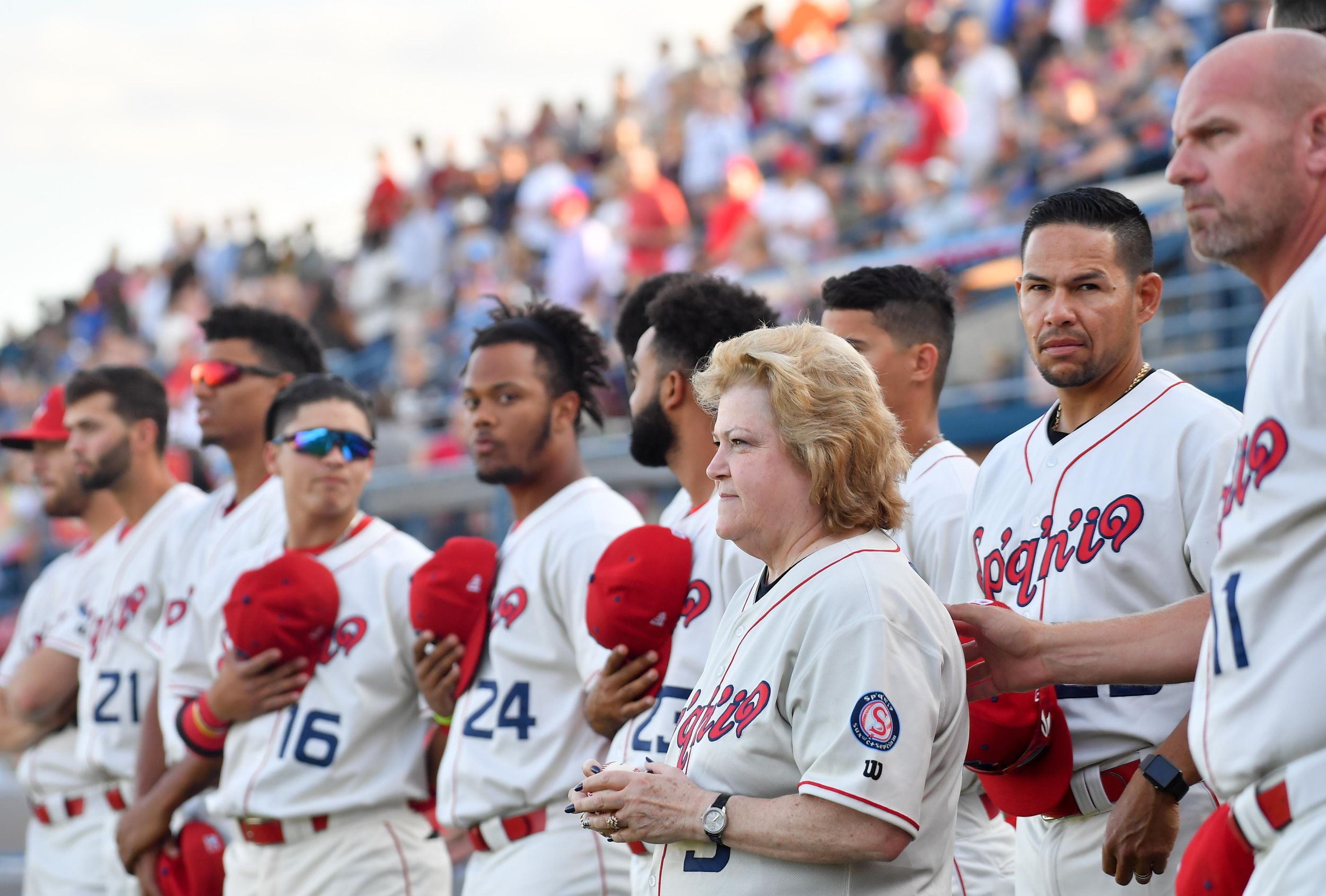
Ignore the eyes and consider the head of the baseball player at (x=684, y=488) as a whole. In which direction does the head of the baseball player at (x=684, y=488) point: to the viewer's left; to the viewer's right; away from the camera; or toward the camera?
to the viewer's left

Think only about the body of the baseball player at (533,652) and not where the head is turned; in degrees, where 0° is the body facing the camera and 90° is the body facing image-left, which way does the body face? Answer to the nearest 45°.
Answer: approximately 45°

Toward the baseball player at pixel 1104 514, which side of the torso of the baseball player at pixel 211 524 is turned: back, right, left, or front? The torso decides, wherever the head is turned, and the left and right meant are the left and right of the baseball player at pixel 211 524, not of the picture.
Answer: left

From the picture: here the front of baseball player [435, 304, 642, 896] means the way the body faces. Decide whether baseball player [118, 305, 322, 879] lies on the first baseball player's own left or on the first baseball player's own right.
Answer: on the first baseball player's own right

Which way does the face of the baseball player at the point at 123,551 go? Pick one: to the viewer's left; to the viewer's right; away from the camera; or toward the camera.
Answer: to the viewer's left

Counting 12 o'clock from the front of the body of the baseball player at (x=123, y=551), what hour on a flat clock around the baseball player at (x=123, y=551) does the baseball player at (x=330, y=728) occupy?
the baseball player at (x=330, y=728) is roughly at 10 o'clock from the baseball player at (x=123, y=551).

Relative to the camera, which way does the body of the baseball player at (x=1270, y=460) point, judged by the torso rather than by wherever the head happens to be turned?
to the viewer's left

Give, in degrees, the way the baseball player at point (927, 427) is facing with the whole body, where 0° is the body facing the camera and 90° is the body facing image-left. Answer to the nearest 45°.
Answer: approximately 90°

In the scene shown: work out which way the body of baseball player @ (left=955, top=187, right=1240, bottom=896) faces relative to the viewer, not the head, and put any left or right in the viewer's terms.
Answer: facing the viewer and to the left of the viewer

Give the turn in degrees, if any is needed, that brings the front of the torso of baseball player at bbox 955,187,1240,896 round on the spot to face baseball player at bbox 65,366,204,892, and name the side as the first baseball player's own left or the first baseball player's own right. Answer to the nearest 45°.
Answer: approximately 90° to the first baseball player's own right

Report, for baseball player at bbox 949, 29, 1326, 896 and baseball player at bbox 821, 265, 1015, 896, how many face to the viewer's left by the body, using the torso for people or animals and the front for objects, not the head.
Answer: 2

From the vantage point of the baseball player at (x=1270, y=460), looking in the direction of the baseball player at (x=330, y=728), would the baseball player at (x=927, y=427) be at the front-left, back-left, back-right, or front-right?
front-right

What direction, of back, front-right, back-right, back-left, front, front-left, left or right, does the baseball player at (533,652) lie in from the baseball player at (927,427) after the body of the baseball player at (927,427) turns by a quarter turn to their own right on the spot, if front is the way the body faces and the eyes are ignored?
left

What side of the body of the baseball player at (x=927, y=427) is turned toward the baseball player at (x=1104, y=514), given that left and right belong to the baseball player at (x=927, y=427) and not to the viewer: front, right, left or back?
left

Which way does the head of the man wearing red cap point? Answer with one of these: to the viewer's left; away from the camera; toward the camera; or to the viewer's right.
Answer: to the viewer's left

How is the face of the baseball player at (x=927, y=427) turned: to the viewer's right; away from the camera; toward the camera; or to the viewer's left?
to the viewer's left

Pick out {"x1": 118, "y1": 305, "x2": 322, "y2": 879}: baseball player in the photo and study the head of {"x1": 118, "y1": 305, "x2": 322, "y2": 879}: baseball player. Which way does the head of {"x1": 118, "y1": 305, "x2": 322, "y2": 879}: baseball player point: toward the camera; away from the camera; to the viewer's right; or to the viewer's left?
to the viewer's left
